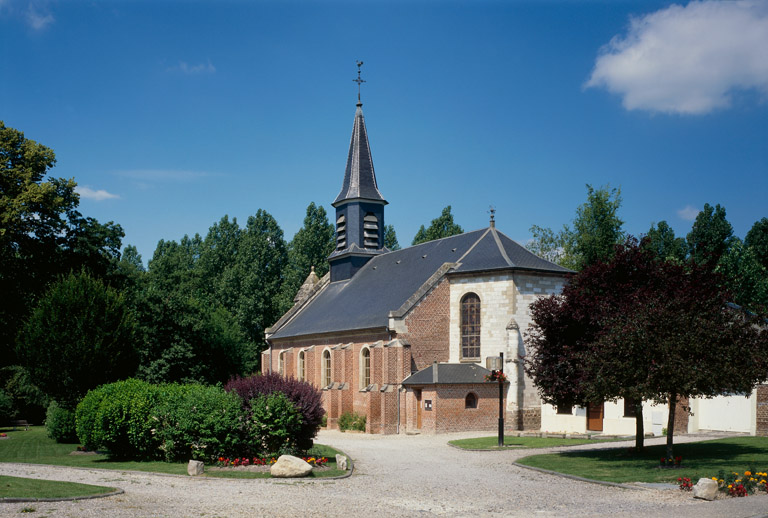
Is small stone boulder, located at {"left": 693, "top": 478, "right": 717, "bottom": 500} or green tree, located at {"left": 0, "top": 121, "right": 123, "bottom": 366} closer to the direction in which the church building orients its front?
the green tree

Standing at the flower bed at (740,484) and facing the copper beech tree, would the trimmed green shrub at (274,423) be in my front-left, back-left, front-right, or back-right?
front-left

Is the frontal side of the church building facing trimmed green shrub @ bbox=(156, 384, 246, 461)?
no

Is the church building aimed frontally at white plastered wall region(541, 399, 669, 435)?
no

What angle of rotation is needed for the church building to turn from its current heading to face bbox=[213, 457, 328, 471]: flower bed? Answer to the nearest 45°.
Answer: approximately 135° to its left

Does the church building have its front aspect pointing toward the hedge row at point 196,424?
no

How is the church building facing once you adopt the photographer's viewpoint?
facing away from the viewer and to the left of the viewer
